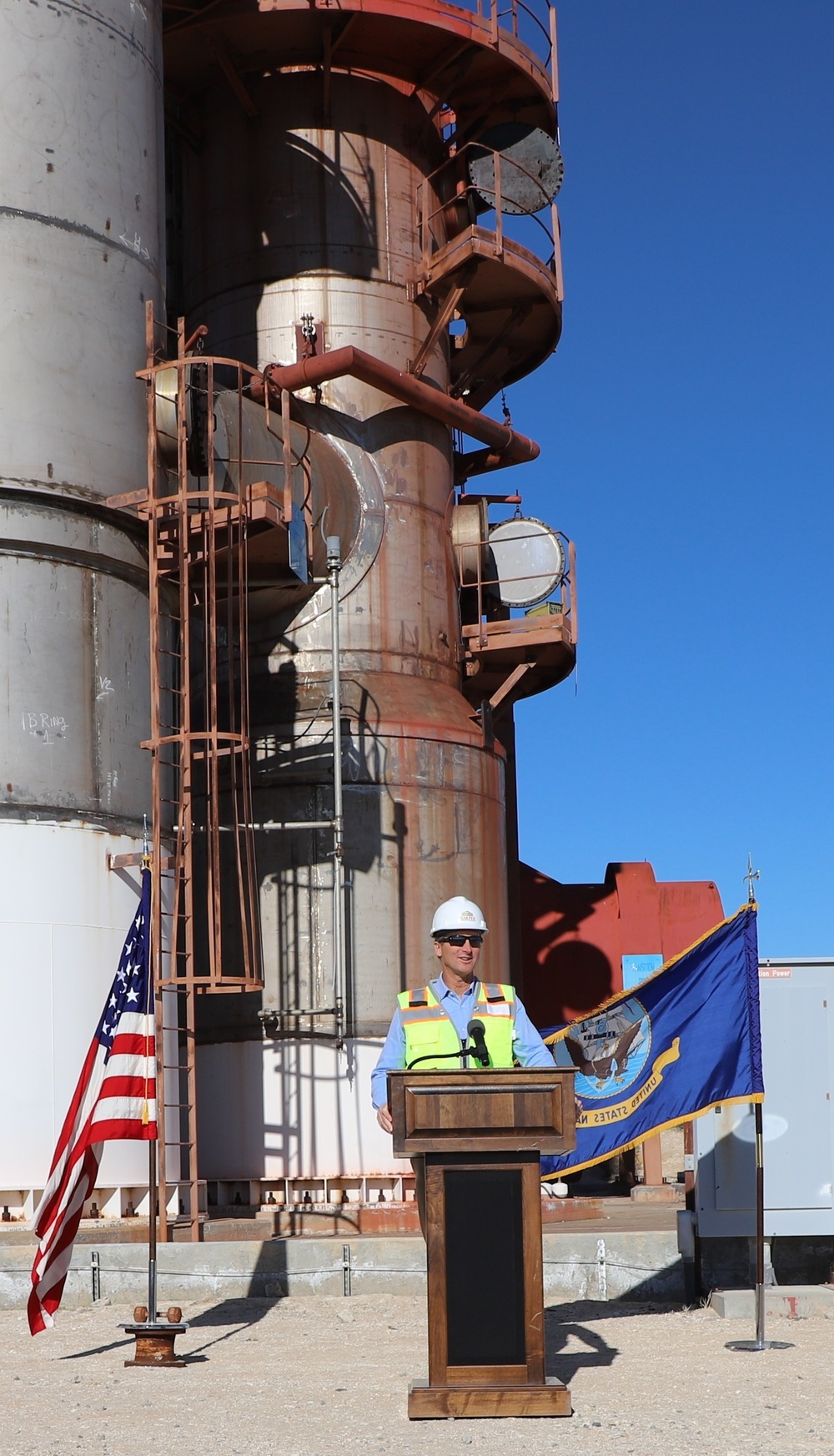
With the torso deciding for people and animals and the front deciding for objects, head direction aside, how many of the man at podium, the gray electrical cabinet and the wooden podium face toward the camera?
3

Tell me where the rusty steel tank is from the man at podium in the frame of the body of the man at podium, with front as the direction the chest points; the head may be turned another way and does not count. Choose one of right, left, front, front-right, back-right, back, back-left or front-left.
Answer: back

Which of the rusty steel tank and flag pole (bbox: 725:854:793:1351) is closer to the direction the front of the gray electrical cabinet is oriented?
the flag pole

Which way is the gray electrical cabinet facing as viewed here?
toward the camera

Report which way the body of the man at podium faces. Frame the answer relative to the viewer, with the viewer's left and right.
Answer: facing the viewer

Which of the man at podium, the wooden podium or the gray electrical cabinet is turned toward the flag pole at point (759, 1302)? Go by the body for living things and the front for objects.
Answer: the gray electrical cabinet

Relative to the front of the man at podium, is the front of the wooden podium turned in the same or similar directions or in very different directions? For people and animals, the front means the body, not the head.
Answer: same or similar directions

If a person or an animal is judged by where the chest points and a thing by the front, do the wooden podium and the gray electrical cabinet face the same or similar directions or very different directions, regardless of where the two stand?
same or similar directions
